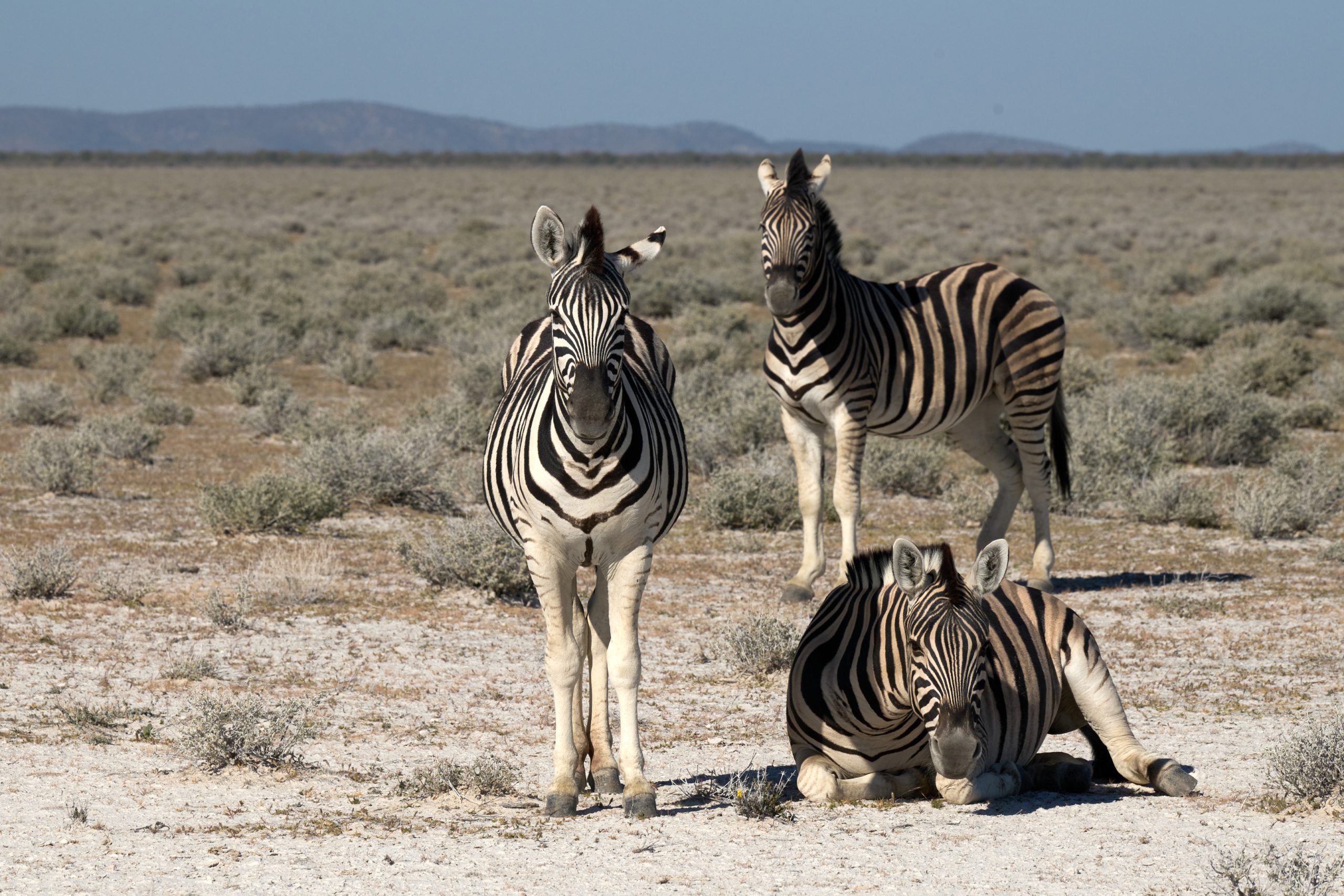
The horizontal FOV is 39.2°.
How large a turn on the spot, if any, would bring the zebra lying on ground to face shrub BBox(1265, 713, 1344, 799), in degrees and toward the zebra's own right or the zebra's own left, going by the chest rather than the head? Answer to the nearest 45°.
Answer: approximately 135° to the zebra's own left

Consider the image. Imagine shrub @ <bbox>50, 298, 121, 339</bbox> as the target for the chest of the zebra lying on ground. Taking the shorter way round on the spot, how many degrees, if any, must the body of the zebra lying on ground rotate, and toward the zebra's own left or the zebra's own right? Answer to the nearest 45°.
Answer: approximately 90° to the zebra's own right

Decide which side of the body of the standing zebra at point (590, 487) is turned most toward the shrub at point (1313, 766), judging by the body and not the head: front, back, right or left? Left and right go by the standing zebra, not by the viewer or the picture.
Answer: left

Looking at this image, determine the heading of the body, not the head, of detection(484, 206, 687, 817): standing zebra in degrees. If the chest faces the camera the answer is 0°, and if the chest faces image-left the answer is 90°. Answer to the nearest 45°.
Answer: approximately 0°

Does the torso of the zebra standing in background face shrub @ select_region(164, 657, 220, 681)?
yes

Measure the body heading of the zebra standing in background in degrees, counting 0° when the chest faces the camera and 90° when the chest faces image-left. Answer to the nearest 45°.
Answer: approximately 45°

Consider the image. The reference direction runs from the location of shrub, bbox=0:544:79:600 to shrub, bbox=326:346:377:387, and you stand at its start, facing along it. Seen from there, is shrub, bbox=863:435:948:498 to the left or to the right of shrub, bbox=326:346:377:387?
right

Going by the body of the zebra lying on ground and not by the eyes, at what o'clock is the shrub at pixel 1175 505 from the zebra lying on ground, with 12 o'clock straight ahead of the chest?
The shrub is roughly at 5 o'clock from the zebra lying on ground.

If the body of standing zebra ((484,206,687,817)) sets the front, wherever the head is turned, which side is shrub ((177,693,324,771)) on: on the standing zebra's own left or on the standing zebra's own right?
on the standing zebra's own right

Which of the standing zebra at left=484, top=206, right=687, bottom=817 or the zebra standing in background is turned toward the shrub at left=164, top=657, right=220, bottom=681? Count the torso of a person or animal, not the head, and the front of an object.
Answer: the zebra standing in background

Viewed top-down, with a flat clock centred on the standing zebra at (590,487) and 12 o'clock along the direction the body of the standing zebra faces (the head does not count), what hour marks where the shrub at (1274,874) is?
The shrub is roughly at 10 o'clock from the standing zebra.

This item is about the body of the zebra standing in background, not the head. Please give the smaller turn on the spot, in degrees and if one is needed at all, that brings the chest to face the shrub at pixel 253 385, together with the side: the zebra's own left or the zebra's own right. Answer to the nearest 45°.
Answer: approximately 90° to the zebra's own right
